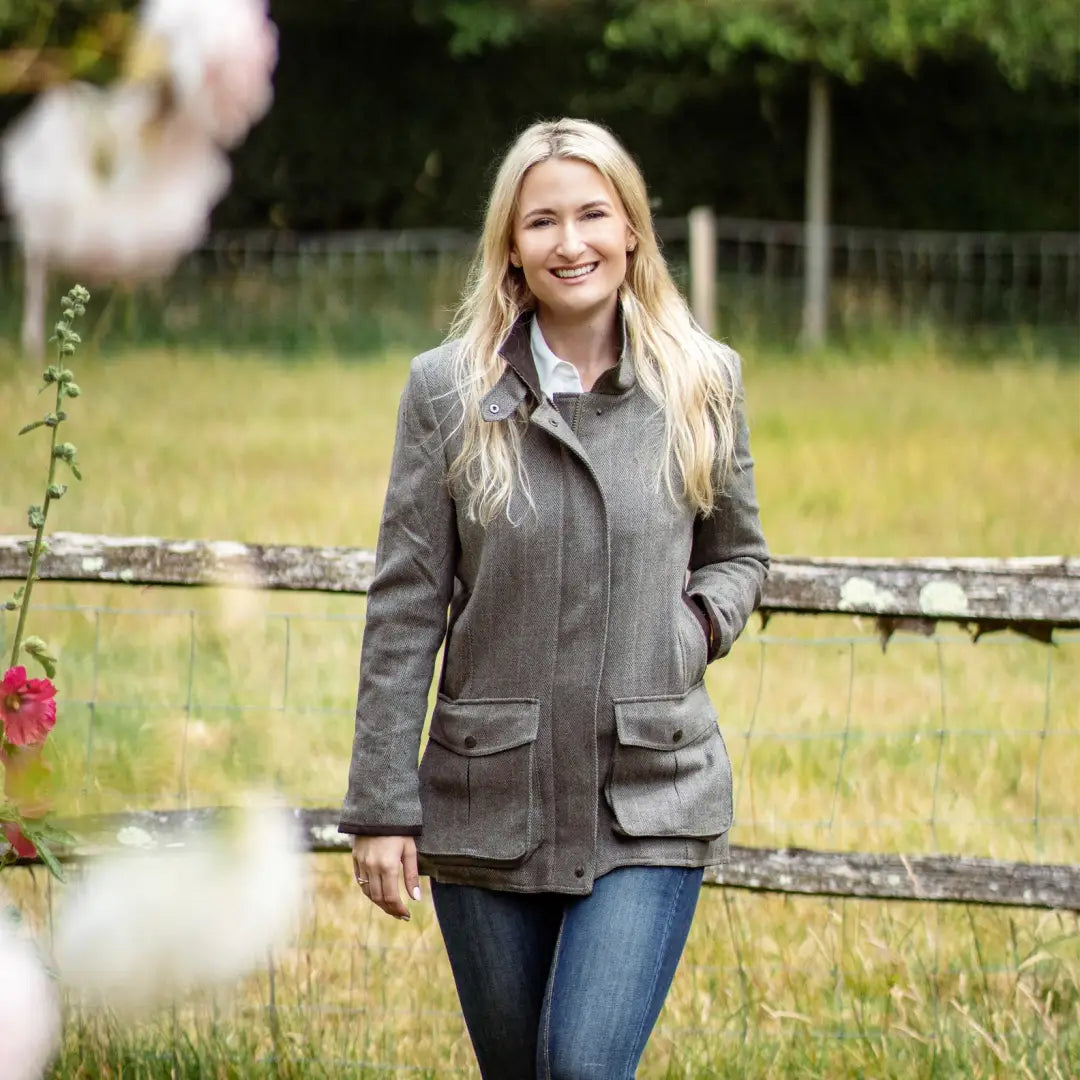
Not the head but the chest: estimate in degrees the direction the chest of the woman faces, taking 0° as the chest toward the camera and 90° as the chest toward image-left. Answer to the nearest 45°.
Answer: approximately 0°

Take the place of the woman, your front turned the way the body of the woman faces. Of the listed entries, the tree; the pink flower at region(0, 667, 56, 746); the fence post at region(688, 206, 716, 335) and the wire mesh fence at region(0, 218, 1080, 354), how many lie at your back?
3

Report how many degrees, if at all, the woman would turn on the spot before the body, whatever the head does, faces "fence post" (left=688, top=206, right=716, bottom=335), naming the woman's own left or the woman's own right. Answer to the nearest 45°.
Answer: approximately 180°

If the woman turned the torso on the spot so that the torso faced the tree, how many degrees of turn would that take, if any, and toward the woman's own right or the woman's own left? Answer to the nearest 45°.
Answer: approximately 180°

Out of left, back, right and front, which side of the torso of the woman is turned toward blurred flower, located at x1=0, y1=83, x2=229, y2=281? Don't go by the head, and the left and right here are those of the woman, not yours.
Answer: front

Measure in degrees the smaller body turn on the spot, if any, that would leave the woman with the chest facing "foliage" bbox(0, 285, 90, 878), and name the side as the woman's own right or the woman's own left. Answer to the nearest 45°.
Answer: approximately 45° to the woman's own right

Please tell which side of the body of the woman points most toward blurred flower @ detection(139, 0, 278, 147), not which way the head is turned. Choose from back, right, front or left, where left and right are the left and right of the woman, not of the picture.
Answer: front
